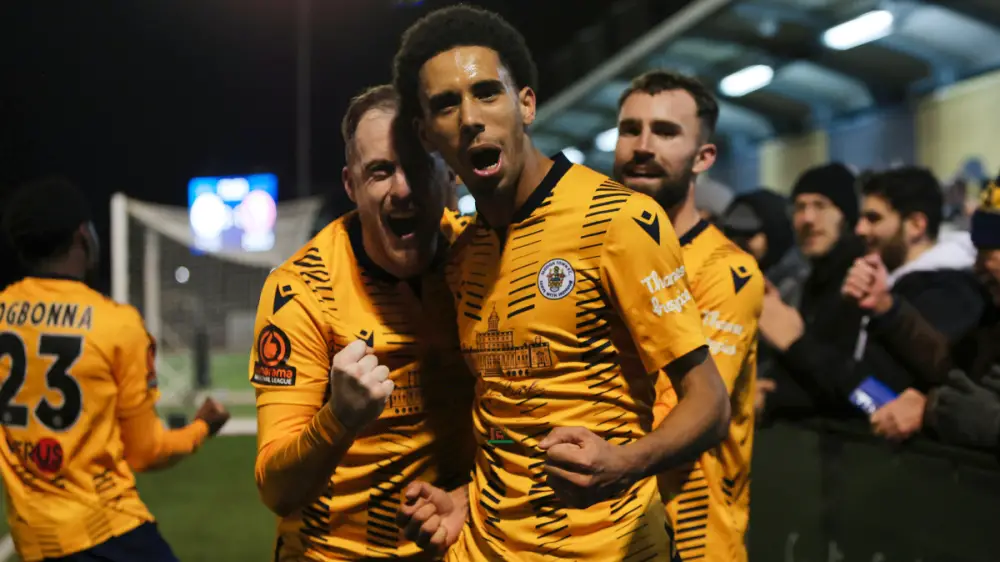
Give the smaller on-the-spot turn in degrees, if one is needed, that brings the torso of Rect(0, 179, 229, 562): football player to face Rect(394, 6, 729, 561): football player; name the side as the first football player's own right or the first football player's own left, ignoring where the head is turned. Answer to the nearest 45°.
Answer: approximately 90° to the first football player's own right

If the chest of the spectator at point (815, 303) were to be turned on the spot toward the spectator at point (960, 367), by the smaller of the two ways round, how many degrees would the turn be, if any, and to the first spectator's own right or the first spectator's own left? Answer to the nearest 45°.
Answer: approximately 45° to the first spectator's own left

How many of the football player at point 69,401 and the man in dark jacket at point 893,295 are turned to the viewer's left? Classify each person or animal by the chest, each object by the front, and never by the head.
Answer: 1

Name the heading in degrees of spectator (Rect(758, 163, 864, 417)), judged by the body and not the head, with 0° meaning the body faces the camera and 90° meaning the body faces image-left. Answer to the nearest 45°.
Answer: approximately 45°

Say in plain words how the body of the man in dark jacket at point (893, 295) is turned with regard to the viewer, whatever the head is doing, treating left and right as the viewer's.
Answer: facing to the left of the viewer

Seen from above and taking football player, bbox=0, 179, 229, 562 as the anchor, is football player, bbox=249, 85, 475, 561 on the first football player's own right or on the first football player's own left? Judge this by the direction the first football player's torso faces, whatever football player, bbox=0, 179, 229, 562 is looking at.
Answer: on the first football player's own right

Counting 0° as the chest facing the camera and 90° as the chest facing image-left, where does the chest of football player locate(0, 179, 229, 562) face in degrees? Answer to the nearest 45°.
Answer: approximately 225°
